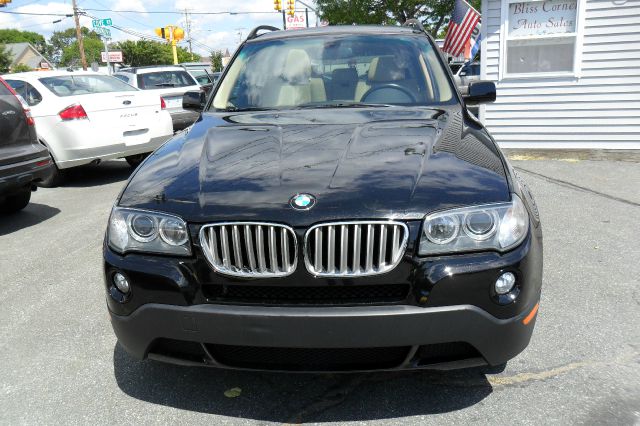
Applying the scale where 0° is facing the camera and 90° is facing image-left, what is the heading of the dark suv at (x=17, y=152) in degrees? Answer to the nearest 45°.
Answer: approximately 135°

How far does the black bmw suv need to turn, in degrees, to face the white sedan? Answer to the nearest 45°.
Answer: approximately 135° to its right

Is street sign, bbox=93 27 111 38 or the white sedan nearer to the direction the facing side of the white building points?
the white sedan

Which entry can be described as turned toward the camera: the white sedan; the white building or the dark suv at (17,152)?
the white building

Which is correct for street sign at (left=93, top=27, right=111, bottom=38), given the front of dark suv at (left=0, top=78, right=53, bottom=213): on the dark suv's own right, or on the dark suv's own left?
on the dark suv's own right

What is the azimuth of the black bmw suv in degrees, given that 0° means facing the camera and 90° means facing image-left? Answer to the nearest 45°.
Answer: approximately 0°

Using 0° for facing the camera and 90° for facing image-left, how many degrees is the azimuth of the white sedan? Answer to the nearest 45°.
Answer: approximately 135°

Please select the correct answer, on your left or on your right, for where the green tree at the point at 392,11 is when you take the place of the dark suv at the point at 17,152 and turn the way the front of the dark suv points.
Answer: on your right

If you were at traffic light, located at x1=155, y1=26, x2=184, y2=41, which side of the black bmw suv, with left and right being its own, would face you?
back

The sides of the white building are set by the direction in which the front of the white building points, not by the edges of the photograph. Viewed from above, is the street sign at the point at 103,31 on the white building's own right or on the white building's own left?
on the white building's own right

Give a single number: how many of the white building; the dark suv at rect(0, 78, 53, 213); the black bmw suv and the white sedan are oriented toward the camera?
2
